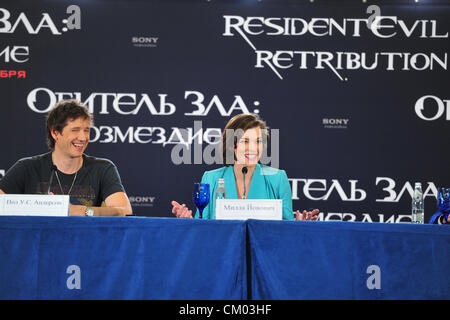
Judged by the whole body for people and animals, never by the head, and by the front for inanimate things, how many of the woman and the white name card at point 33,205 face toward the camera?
2

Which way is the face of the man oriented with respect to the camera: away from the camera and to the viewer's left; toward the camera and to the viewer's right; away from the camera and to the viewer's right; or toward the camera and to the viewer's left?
toward the camera and to the viewer's right

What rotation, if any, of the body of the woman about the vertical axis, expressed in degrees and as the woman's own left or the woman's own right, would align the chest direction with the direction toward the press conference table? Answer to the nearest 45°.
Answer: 0° — they already face it

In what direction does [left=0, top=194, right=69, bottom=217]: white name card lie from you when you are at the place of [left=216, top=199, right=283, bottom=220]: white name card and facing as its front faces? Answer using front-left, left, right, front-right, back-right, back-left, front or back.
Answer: right

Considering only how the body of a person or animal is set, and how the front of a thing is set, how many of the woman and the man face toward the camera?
2

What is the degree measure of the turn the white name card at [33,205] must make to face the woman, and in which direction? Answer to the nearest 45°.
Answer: approximately 135° to its left

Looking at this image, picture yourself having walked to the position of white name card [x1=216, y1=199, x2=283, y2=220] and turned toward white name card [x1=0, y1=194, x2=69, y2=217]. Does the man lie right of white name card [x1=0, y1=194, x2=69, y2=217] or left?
right

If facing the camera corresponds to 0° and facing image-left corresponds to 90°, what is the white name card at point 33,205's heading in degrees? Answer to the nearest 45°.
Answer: approximately 0°
